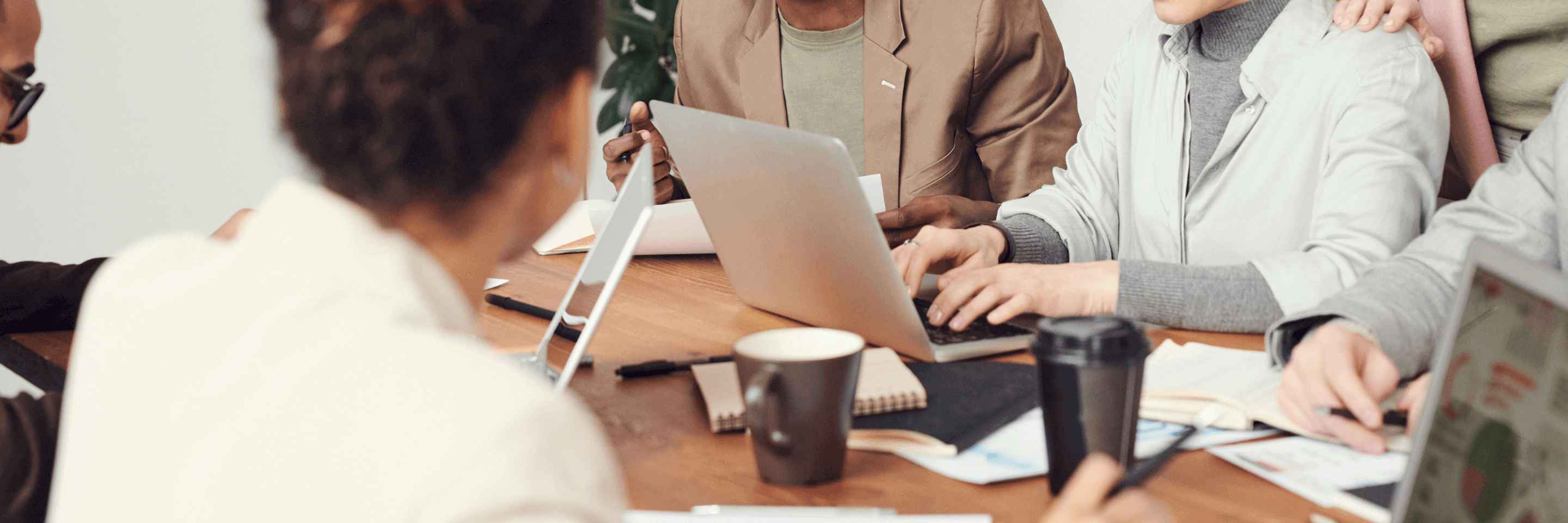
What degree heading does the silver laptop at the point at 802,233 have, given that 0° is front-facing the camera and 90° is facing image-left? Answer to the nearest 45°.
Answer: approximately 225°

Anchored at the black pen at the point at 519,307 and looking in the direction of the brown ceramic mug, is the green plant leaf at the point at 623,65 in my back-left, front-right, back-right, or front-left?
back-left

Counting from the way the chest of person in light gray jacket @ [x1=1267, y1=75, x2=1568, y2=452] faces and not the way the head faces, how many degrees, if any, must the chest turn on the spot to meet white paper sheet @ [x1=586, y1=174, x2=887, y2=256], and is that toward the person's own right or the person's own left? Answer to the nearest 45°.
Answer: approximately 45° to the person's own right

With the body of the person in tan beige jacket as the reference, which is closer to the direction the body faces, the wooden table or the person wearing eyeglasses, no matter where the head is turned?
the wooden table

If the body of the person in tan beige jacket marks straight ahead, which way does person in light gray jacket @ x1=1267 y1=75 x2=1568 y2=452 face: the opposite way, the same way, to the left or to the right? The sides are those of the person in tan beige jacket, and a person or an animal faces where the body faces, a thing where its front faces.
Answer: to the right

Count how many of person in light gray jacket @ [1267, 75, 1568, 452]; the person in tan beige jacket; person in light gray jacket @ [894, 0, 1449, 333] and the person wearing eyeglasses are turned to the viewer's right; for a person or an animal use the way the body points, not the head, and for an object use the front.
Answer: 1

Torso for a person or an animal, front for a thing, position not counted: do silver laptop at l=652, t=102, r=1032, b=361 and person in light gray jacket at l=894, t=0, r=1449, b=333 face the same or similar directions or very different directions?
very different directions

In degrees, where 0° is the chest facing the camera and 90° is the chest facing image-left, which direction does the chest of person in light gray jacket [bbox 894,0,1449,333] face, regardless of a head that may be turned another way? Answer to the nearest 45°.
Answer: approximately 45°

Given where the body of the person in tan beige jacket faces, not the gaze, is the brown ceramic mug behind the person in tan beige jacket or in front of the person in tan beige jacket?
in front

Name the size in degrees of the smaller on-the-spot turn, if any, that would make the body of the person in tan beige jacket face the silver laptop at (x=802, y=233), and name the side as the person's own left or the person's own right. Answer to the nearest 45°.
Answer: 0° — they already face it

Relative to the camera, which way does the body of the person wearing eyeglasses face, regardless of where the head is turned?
to the viewer's right

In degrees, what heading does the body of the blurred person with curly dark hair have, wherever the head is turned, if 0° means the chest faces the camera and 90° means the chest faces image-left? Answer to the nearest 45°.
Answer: approximately 225°

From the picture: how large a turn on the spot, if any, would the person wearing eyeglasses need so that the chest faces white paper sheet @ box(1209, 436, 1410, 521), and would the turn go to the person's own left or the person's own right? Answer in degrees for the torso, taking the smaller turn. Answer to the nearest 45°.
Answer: approximately 45° to the person's own right

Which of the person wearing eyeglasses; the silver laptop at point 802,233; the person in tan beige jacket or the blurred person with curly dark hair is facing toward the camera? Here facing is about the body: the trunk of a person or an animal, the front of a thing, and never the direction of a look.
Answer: the person in tan beige jacket

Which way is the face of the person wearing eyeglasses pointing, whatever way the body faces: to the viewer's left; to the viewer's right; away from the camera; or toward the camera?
to the viewer's right
